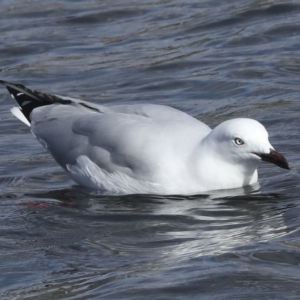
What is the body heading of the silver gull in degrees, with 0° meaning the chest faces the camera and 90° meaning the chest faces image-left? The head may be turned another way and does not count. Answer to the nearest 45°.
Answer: approximately 270°
